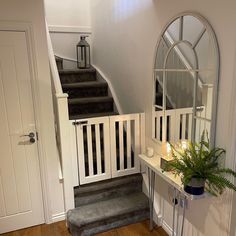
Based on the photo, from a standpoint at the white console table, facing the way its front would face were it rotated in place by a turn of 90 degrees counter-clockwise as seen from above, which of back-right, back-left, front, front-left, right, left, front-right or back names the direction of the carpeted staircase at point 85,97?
back

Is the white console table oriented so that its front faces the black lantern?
no

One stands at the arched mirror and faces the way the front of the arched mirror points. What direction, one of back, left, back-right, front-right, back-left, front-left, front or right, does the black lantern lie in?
right

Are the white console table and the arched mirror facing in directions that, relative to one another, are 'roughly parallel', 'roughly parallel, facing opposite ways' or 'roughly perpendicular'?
roughly parallel

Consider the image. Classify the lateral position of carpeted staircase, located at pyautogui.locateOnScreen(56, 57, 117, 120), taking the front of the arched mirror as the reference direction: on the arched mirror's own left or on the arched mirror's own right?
on the arched mirror's own right

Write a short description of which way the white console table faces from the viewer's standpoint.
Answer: facing the viewer and to the left of the viewer

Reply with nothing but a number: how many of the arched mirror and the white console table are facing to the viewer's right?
0
